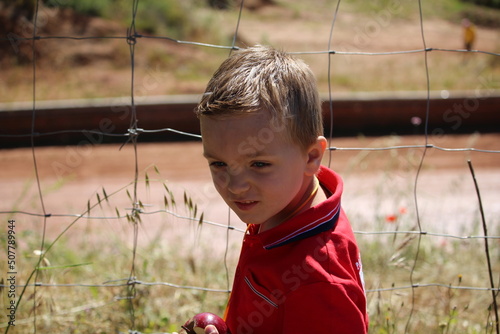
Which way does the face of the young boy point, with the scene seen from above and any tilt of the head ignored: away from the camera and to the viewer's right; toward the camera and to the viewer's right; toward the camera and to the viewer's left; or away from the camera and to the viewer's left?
toward the camera and to the viewer's left

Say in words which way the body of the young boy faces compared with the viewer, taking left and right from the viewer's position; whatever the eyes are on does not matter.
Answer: facing the viewer and to the left of the viewer
